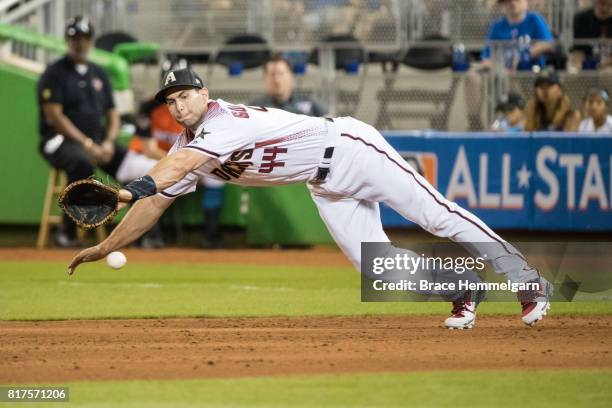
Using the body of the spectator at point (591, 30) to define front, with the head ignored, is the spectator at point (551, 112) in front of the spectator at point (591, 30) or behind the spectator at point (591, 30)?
in front

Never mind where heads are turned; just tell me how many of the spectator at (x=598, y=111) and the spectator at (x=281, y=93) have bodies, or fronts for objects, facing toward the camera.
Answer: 2

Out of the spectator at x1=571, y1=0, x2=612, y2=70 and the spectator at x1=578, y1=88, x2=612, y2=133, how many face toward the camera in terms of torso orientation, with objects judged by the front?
2

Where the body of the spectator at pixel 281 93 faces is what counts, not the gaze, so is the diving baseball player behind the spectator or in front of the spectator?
in front

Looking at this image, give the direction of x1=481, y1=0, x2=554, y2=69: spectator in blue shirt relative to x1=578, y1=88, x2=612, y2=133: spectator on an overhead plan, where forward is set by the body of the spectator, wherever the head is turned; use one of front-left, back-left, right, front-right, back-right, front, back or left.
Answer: back-right

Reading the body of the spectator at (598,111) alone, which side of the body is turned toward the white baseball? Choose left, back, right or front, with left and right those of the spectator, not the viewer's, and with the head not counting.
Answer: front

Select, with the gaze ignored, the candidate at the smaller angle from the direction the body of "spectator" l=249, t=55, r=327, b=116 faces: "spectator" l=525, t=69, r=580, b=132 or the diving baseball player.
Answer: the diving baseball player

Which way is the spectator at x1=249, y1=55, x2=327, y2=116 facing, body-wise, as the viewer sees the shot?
toward the camera

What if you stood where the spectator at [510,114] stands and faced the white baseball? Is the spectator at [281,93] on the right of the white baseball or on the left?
right

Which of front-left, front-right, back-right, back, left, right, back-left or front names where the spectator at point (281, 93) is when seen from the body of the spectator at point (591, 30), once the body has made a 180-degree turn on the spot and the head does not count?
back-left

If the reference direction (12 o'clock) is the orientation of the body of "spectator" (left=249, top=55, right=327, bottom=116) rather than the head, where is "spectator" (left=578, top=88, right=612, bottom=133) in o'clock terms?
"spectator" (left=578, top=88, right=612, bottom=133) is roughly at 9 o'clock from "spectator" (left=249, top=55, right=327, bottom=116).

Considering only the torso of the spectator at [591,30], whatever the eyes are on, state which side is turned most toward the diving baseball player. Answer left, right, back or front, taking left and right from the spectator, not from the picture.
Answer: front

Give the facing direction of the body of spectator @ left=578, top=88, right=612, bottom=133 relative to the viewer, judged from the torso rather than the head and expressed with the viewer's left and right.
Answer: facing the viewer
